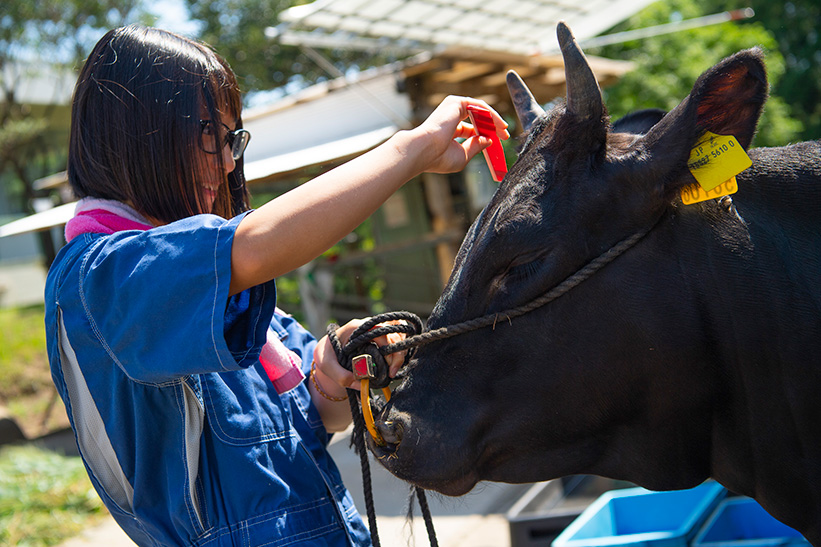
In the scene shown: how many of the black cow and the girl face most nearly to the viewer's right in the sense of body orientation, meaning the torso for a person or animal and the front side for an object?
1

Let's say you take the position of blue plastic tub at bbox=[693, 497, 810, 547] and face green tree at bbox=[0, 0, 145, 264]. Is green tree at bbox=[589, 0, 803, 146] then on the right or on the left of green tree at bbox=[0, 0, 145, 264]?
right

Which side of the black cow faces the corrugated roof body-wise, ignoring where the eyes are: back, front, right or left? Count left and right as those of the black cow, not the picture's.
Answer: right

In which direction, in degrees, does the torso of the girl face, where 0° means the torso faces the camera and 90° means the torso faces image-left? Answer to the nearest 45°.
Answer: approximately 270°

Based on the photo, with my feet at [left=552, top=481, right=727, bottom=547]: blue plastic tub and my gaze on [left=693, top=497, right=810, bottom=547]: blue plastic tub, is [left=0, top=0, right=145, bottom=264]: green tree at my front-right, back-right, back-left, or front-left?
back-left

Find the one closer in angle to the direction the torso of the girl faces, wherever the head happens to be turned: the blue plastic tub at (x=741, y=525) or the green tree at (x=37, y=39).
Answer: the blue plastic tub

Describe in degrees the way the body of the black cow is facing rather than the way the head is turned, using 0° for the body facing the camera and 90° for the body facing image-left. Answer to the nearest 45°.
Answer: approximately 90°

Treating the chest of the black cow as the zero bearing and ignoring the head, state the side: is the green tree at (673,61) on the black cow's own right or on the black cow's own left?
on the black cow's own right

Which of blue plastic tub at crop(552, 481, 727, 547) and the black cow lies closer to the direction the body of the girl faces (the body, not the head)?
the black cow

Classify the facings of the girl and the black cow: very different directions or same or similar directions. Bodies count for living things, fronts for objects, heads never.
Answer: very different directions

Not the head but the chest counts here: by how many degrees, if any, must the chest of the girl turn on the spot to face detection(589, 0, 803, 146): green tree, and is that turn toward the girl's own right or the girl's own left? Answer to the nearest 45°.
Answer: approximately 45° to the girl's own left

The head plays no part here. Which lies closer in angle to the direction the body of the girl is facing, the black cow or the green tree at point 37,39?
the black cow

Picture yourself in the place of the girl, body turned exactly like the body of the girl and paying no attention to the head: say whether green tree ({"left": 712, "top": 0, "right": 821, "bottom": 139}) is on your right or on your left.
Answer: on your left

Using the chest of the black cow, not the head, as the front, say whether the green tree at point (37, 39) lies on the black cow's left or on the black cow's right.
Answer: on the black cow's right
